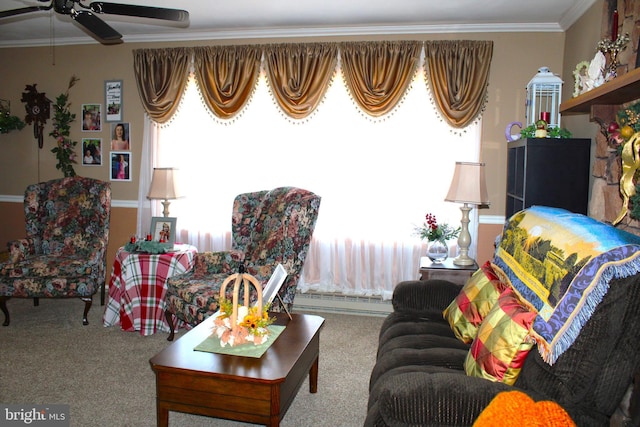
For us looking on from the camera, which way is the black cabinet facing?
facing to the left of the viewer

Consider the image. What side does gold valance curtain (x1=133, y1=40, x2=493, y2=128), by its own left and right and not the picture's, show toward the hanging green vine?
right

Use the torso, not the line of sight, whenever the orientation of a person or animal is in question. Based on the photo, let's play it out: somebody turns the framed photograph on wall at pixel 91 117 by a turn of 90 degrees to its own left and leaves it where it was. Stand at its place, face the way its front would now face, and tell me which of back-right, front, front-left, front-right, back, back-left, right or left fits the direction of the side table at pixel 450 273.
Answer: front-right

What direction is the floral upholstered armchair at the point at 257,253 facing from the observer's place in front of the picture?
facing the viewer and to the left of the viewer

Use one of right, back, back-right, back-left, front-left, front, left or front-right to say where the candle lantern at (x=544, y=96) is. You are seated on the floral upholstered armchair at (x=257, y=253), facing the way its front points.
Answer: back-left

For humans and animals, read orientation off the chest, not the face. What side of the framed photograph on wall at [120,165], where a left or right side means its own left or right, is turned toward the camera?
front

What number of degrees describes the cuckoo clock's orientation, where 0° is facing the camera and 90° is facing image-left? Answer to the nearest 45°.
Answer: approximately 0°

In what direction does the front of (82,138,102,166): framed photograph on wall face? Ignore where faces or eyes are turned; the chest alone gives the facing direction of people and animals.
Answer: toward the camera

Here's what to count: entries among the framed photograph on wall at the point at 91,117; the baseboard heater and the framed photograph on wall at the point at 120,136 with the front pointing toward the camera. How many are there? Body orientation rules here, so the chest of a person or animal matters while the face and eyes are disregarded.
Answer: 3

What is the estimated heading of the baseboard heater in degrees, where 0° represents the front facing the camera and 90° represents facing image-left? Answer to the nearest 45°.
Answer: approximately 0°

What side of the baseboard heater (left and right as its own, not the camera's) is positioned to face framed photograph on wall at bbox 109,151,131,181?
right

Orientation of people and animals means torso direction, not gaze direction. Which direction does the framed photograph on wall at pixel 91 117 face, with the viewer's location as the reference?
facing the viewer

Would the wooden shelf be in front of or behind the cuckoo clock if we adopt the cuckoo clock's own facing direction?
in front

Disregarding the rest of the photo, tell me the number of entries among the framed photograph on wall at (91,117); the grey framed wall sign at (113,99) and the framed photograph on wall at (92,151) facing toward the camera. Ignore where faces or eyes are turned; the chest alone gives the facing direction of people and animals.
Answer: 3
